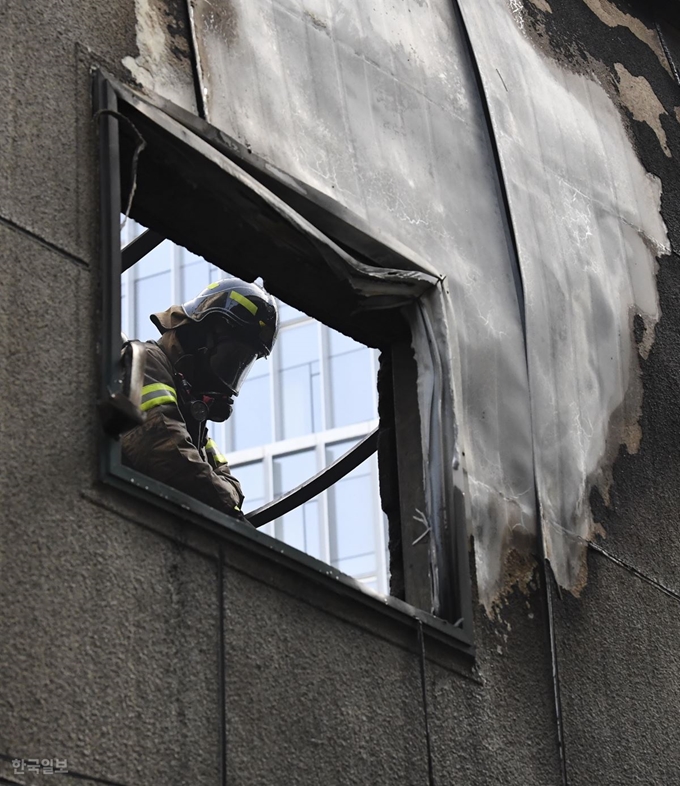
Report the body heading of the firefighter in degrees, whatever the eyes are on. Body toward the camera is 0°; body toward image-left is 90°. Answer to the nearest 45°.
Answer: approximately 270°

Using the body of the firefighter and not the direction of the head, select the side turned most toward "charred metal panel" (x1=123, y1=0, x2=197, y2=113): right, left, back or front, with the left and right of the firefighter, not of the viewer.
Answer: right
